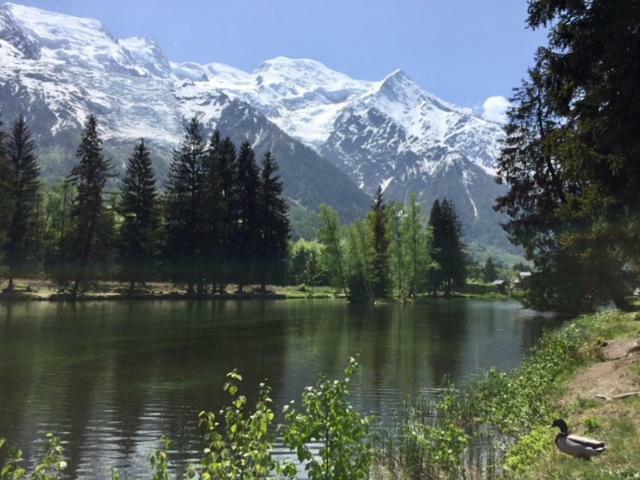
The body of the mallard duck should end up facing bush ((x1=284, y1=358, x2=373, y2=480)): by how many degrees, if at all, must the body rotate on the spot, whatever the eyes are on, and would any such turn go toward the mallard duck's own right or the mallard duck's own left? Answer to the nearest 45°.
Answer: approximately 45° to the mallard duck's own left

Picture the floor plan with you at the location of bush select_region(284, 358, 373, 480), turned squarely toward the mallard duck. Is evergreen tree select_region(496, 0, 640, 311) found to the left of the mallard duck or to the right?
left

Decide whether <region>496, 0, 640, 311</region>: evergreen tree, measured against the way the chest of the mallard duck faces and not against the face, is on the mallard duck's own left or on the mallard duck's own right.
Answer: on the mallard duck's own right

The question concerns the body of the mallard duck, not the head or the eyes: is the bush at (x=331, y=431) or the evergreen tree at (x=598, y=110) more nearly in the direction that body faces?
the bush

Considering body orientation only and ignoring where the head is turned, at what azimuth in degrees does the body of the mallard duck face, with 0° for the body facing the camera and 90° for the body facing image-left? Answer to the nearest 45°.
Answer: approximately 90°
